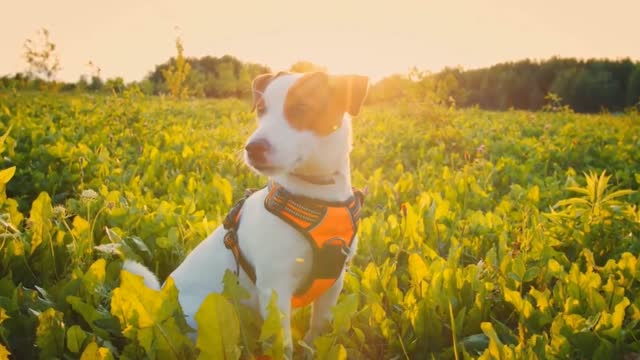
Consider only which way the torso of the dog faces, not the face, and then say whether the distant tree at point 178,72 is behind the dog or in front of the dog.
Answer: behind

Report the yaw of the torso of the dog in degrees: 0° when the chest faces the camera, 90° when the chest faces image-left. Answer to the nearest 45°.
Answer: approximately 315°

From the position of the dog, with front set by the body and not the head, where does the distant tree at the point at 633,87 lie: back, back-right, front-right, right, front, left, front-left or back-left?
left
